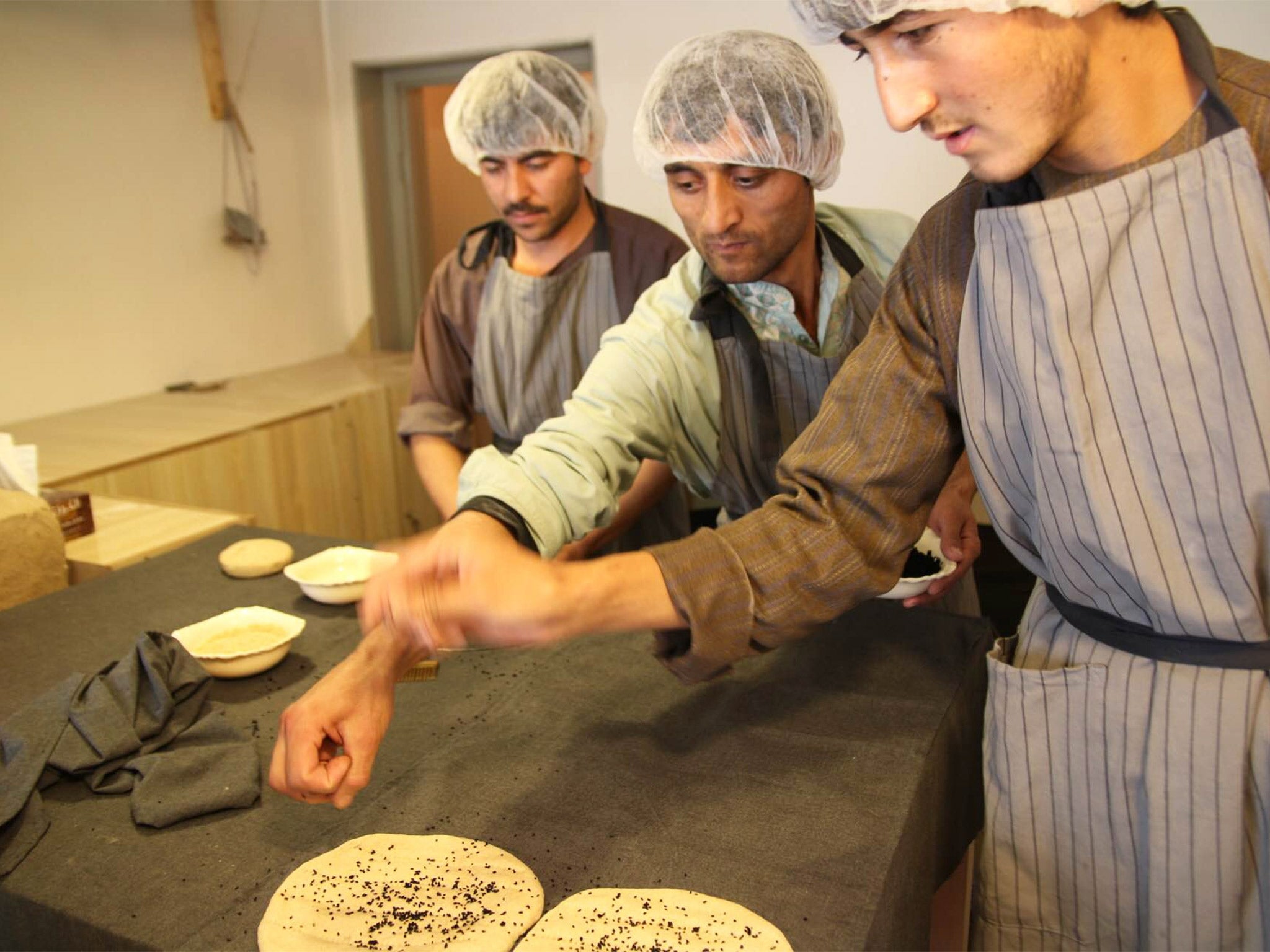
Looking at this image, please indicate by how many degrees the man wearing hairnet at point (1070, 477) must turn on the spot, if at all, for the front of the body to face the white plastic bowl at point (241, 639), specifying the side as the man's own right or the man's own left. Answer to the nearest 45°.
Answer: approximately 45° to the man's own right

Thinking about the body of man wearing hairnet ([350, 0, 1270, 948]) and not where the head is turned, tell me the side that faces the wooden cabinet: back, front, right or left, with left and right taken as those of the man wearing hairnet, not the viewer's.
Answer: right

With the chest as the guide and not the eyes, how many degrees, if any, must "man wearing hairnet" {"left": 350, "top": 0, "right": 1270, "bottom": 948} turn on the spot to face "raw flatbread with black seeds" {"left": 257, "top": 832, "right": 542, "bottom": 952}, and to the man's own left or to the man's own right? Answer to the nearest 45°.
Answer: approximately 45° to the man's own right

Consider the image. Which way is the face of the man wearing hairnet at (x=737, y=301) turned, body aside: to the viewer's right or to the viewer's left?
to the viewer's left

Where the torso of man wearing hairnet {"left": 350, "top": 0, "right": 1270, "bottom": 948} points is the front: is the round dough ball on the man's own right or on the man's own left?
on the man's own right

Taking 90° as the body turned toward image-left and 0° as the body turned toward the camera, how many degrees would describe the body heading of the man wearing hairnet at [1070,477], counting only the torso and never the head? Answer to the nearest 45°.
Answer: approximately 45°

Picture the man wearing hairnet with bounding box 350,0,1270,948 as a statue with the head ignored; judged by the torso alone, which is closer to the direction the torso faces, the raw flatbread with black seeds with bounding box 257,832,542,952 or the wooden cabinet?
the raw flatbread with black seeds
